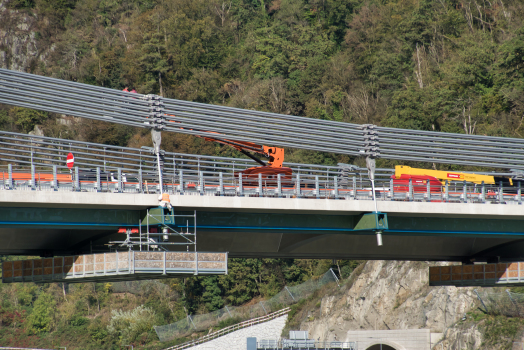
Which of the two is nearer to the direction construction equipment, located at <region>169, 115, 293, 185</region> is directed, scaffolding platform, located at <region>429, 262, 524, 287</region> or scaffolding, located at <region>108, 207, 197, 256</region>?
the scaffolding

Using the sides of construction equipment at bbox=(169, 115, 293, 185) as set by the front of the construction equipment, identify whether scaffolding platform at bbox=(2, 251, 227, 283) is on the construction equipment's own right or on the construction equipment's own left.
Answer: on the construction equipment's own left

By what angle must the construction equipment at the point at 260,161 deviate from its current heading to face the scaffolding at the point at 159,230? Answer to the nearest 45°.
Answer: approximately 45° to its left

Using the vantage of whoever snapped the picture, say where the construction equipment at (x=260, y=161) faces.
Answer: facing to the left of the viewer
